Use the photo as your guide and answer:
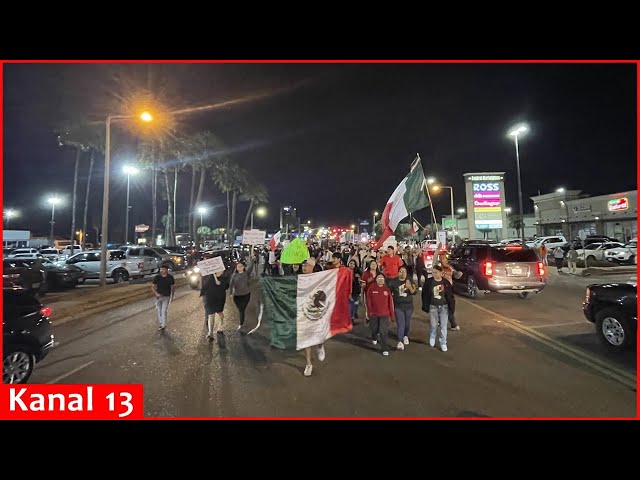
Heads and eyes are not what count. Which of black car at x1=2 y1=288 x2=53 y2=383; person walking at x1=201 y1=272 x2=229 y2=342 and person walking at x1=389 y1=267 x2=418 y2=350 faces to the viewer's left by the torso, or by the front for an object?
the black car

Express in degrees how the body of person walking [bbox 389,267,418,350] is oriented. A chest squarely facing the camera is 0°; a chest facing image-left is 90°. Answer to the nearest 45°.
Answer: approximately 0°

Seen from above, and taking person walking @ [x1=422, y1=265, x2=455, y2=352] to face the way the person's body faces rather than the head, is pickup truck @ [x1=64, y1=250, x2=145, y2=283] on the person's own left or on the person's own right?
on the person's own right

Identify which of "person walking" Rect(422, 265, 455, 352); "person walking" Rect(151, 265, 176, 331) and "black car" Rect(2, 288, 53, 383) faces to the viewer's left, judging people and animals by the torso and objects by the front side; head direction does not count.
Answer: the black car

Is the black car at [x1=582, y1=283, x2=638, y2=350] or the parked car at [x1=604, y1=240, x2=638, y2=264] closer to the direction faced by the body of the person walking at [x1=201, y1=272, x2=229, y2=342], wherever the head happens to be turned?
the black car

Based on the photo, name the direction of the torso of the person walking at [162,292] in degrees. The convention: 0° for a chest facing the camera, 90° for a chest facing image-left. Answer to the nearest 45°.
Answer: approximately 0°

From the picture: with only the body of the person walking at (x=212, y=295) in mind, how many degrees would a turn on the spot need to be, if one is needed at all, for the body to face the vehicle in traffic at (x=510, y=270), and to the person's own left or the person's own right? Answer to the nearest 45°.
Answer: approximately 90° to the person's own left

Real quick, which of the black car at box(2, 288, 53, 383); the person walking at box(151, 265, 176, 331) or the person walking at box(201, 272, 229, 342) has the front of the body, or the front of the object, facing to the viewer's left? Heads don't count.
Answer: the black car

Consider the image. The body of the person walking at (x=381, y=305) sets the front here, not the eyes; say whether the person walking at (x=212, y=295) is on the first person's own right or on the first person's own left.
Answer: on the first person's own right
